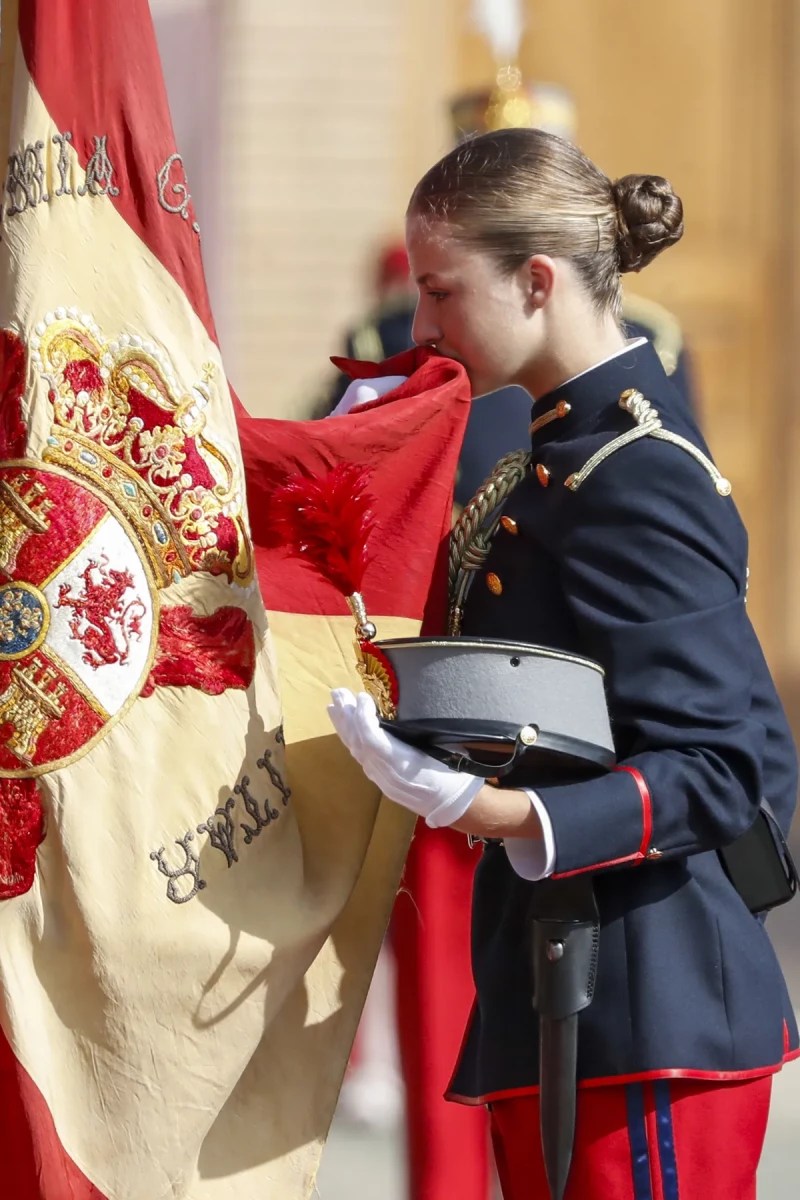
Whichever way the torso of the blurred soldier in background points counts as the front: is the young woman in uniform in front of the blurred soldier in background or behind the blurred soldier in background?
in front

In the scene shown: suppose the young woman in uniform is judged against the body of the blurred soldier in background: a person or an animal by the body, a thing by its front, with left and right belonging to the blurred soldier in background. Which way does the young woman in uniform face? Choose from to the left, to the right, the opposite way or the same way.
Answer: to the right

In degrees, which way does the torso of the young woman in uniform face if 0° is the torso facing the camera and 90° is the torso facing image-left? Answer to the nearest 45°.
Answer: approximately 90°

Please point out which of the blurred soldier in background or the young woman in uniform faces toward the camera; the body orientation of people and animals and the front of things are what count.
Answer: the blurred soldier in background

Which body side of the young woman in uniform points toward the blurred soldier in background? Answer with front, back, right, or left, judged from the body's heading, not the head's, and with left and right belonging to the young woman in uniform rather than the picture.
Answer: right

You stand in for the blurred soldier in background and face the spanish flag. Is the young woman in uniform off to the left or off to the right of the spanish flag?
left

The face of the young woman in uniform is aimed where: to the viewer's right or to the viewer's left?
to the viewer's left

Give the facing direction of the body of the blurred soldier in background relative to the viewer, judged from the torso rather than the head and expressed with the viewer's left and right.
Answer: facing the viewer

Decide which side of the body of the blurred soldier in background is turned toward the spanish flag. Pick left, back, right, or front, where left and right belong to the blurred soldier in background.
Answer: front

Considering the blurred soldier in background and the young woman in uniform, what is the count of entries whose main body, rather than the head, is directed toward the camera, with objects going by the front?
1
